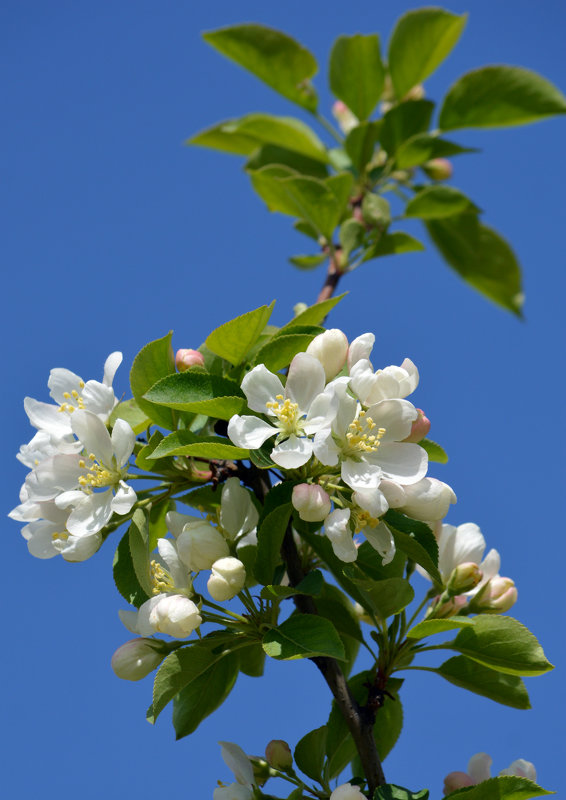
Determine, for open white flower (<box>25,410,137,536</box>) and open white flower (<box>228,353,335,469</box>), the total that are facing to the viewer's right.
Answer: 0

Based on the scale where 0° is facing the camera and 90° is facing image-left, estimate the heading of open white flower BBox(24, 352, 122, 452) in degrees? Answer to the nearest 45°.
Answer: approximately 45°

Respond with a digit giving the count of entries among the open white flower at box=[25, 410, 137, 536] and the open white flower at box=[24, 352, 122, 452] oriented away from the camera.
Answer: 0
